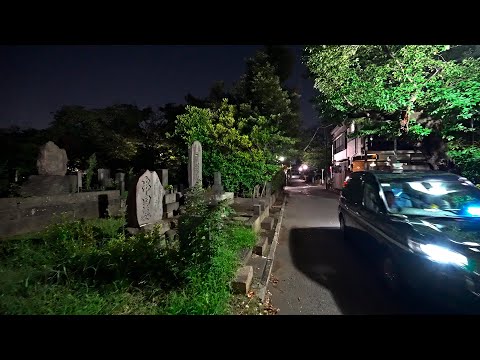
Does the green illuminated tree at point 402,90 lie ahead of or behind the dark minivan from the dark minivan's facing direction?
behind

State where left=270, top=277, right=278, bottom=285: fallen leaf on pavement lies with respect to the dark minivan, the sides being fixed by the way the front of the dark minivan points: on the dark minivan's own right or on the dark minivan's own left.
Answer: on the dark minivan's own right

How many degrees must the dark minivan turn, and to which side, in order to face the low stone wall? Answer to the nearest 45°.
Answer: approximately 135° to its right

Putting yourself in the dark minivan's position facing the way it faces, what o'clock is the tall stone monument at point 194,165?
The tall stone monument is roughly at 5 o'clock from the dark minivan.

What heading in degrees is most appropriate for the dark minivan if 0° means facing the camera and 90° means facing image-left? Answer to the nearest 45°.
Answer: approximately 315°

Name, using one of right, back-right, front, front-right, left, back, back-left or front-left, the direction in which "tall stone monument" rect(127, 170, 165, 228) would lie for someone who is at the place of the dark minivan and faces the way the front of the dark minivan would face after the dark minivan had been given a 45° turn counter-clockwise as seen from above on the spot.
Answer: back

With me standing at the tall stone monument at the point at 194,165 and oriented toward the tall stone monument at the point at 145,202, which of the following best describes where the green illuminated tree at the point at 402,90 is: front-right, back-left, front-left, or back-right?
back-left

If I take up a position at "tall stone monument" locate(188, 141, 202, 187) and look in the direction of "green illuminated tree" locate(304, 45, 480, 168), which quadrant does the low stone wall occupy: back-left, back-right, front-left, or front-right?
back-right
